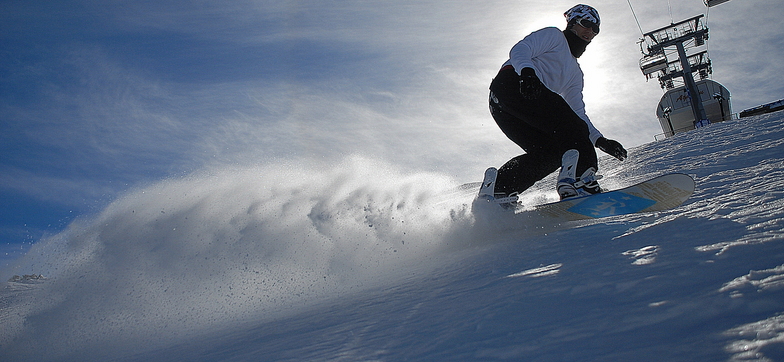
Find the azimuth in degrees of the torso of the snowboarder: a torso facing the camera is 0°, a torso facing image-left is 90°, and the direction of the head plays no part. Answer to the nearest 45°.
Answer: approximately 315°
